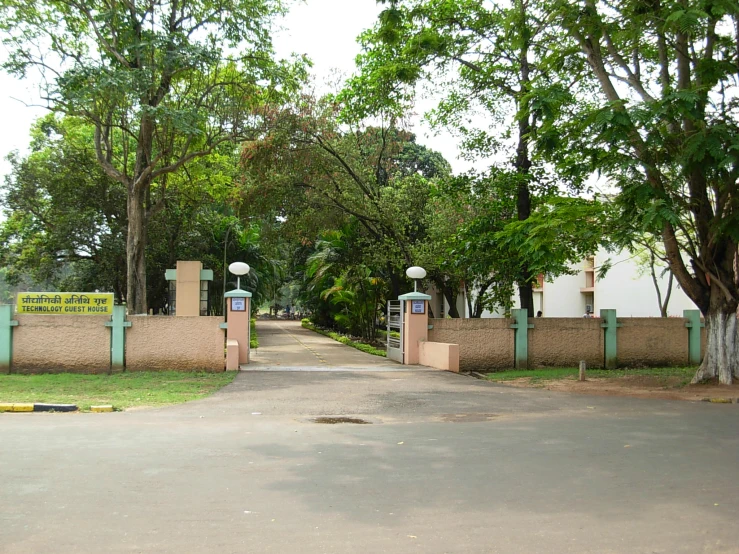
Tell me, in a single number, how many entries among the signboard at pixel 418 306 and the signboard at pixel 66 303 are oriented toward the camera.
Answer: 2

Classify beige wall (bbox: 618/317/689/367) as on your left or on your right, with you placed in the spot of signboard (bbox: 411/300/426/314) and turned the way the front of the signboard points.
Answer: on your left

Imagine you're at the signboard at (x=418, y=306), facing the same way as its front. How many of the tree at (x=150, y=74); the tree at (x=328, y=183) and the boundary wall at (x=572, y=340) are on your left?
1

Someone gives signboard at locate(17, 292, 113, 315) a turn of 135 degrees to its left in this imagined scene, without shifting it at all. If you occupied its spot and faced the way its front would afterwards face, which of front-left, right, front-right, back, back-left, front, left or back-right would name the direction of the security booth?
front

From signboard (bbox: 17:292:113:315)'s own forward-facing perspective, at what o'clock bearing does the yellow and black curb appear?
The yellow and black curb is roughly at 12 o'clock from the signboard.

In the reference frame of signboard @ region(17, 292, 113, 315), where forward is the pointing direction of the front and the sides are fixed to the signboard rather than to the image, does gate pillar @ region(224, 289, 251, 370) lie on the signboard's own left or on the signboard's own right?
on the signboard's own left

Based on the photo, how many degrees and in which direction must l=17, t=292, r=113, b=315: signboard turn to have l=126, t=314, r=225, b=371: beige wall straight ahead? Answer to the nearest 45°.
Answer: approximately 90° to its left

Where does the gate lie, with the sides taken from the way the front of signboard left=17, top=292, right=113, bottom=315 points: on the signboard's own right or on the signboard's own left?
on the signboard's own left

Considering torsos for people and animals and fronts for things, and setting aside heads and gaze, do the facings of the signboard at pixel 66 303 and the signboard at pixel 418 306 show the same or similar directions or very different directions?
same or similar directions

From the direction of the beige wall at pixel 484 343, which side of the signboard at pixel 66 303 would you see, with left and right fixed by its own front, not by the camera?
left

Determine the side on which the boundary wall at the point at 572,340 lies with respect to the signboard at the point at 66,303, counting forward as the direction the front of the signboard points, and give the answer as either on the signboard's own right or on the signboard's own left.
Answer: on the signboard's own left

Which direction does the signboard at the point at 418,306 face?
toward the camera

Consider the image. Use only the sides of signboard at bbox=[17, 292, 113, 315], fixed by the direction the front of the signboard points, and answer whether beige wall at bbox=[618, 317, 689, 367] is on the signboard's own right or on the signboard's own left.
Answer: on the signboard's own left

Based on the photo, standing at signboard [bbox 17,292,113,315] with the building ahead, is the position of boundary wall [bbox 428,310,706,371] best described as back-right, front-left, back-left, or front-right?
front-right

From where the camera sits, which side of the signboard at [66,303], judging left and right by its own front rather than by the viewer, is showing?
front
